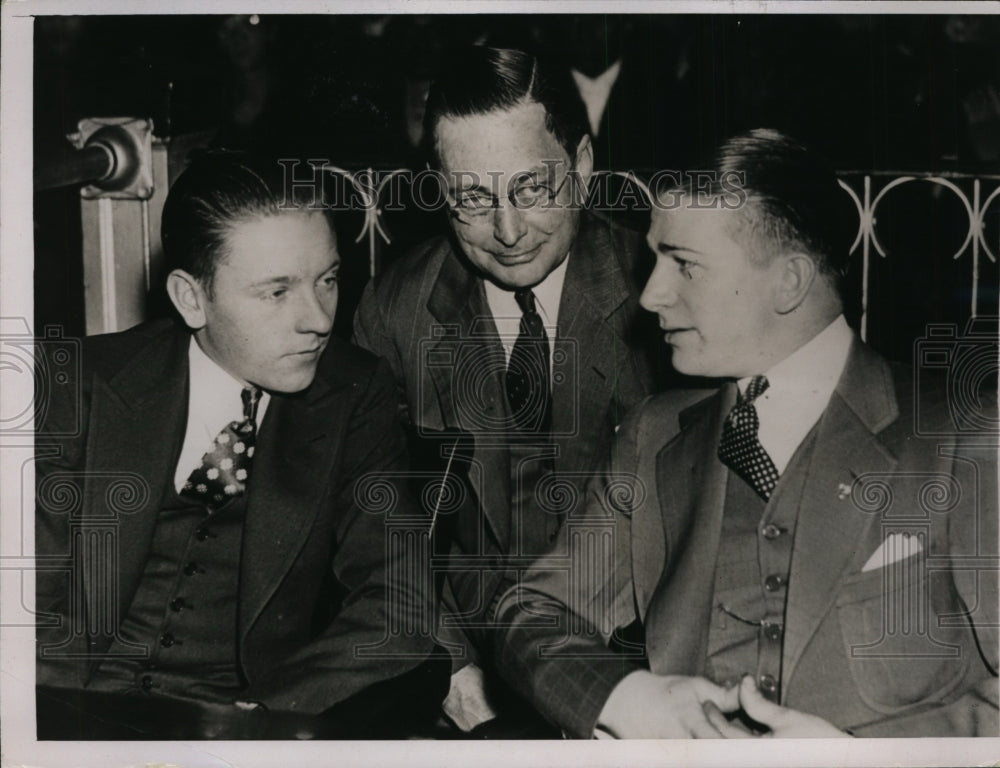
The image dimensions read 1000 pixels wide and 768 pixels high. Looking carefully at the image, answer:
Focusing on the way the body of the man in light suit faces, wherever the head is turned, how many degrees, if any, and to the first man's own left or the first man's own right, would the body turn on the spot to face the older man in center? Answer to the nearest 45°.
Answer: approximately 45° to the first man's own right

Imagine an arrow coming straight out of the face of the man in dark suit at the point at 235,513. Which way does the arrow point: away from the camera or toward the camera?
toward the camera

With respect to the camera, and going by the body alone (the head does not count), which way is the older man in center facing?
toward the camera

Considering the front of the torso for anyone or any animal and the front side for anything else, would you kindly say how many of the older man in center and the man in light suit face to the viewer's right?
0

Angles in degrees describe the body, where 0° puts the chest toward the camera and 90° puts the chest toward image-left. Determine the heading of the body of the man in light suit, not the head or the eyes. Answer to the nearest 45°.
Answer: approximately 45°

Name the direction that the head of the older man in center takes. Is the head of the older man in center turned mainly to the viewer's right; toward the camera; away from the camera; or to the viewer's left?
toward the camera

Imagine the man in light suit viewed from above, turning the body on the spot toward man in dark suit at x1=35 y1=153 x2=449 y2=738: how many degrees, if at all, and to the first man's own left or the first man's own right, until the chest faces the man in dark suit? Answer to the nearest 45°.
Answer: approximately 45° to the first man's own right

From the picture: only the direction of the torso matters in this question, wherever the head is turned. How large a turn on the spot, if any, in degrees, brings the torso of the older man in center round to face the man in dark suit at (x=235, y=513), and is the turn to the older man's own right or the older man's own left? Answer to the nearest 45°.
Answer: approximately 90° to the older man's own right
